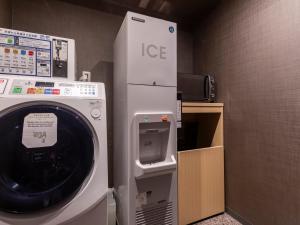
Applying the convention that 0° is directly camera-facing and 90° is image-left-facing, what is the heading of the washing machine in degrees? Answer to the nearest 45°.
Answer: approximately 0°

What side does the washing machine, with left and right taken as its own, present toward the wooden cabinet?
left

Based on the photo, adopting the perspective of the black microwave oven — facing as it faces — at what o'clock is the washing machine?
The washing machine is roughly at 1 o'clock from the black microwave oven.

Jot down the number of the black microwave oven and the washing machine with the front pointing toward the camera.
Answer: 2

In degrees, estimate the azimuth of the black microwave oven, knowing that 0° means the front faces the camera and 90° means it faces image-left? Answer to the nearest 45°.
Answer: approximately 0°

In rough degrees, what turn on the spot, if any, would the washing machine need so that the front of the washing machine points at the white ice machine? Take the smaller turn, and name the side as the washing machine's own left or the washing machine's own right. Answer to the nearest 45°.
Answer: approximately 90° to the washing machine's own left
